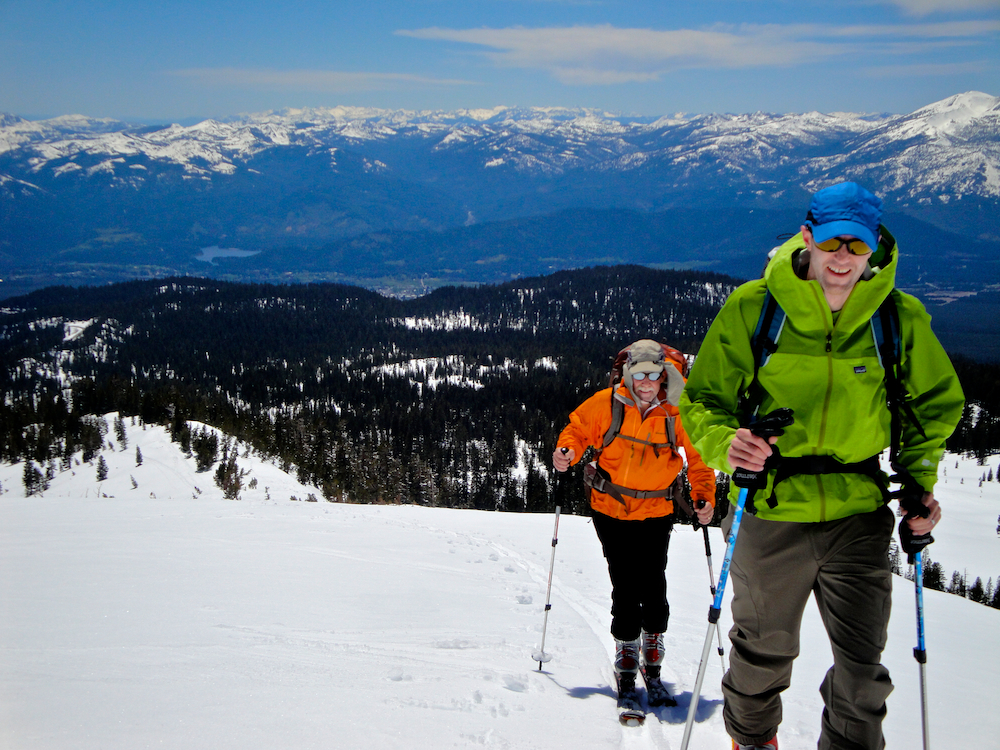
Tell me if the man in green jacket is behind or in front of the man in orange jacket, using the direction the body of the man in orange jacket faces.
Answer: in front

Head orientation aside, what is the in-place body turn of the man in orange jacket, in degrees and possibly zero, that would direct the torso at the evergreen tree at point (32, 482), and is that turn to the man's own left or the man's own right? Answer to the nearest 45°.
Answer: approximately 135° to the man's own right

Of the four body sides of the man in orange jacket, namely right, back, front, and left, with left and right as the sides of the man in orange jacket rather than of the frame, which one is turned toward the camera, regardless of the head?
front

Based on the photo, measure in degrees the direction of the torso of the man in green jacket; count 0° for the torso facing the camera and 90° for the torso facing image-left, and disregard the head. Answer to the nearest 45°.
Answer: approximately 0°

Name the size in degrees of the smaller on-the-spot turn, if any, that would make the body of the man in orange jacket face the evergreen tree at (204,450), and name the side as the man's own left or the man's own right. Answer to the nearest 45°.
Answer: approximately 135° to the man's own right
